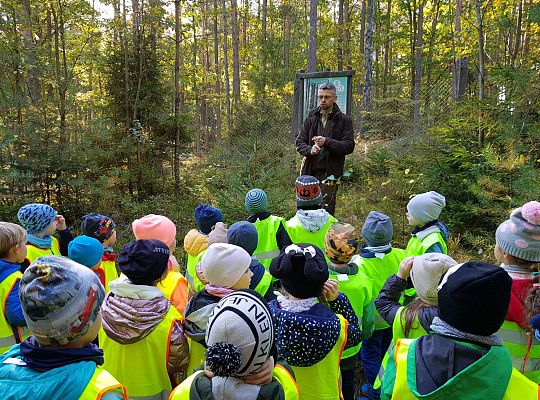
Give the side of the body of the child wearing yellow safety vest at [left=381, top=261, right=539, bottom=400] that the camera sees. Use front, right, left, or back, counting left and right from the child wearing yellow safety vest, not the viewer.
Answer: back

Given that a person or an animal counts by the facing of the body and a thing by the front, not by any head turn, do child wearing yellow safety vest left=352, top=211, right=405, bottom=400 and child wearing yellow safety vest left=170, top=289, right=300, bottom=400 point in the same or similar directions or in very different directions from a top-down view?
same or similar directions

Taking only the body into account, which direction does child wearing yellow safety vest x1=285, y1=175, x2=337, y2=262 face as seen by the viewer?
away from the camera

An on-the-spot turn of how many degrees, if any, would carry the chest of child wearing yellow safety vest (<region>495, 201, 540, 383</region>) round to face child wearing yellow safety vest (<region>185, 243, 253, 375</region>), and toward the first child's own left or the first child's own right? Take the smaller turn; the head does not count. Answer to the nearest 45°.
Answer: approximately 90° to the first child's own left

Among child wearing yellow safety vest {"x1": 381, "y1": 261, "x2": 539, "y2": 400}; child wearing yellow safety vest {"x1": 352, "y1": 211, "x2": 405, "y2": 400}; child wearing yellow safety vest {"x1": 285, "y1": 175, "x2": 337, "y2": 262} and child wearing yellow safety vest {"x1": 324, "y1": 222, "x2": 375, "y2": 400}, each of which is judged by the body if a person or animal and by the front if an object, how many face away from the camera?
4

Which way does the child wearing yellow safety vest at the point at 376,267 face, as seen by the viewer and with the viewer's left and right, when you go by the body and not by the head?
facing away from the viewer

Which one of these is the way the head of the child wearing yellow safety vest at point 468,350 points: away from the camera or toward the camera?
away from the camera

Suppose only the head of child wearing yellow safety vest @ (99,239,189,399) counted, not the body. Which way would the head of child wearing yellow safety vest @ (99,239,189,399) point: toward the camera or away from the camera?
away from the camera

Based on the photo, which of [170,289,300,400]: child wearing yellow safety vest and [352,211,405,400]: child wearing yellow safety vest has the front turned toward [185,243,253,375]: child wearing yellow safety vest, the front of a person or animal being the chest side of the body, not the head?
[170,289,300,400]: child wearing yellow safety vest

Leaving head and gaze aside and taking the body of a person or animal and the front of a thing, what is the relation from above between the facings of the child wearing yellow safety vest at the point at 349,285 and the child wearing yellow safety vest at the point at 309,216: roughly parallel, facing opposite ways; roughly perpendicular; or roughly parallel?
roughly parallel

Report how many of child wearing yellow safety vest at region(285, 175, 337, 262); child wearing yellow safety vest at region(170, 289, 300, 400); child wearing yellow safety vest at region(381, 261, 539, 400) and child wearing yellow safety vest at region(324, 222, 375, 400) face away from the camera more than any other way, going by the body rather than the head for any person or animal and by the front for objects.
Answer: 4

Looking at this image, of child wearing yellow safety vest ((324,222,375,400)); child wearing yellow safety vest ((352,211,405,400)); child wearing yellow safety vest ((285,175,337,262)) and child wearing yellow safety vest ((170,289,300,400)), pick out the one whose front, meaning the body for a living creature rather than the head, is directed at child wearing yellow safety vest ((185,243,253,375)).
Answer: child wearing yellow safety vest ((170,289,300,400))

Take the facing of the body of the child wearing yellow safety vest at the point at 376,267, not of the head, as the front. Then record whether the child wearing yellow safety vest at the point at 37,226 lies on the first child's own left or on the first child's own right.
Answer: on the first child's own left

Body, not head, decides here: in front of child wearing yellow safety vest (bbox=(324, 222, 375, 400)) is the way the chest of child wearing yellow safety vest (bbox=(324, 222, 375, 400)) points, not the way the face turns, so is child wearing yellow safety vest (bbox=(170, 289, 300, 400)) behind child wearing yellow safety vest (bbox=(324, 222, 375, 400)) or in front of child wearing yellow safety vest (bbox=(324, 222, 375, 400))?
behind

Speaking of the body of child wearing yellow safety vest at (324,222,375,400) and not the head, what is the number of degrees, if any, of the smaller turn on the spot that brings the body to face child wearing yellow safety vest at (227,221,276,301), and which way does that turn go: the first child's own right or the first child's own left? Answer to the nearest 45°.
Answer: approximately 90° to the first child's own left

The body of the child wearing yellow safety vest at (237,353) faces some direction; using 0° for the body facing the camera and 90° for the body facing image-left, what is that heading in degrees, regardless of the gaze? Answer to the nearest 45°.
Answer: approximately 180°

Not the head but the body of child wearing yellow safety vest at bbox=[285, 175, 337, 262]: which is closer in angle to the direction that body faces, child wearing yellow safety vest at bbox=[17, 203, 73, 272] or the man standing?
the man standing

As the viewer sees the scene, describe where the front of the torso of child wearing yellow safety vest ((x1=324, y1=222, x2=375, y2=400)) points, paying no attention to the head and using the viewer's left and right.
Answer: facing away from the viewer

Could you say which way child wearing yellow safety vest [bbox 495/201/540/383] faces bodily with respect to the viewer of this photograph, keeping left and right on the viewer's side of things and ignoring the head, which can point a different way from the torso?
facing away from the viewer and to the left of the viewer

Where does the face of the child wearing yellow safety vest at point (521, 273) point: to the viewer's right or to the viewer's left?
to the viewer's left
